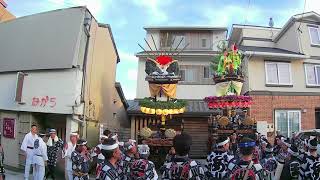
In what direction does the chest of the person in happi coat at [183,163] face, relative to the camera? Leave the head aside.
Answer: away from the camera

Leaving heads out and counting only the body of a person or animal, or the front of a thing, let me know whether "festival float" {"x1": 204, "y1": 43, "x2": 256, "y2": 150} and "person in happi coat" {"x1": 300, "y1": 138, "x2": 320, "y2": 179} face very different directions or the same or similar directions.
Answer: very different directions

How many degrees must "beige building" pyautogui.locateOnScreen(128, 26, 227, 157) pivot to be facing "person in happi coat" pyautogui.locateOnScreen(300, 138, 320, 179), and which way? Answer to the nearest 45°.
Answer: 0° — it already faces them

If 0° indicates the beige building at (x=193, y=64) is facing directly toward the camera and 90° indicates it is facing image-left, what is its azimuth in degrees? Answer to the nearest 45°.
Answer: approximately 0°

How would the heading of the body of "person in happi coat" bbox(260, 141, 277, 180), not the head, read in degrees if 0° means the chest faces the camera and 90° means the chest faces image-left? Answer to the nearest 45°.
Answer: approximately 180°

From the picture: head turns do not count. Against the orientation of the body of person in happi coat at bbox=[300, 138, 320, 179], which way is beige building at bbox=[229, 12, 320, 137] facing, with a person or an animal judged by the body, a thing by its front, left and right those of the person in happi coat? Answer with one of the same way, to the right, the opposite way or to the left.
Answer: the opposite way

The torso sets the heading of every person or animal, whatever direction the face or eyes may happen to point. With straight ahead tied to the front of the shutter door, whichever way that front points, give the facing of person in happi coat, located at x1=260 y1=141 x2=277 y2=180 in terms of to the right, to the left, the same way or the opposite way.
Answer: the opposite way

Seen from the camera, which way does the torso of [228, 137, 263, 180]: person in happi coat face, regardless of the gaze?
away from the camera
